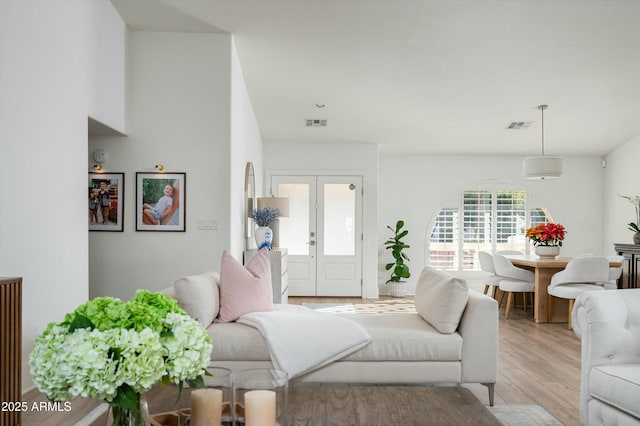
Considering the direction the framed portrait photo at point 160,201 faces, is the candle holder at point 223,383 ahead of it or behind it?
ahead

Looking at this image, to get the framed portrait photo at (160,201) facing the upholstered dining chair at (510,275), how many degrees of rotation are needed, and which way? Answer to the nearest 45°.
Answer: approximately 90° to its left

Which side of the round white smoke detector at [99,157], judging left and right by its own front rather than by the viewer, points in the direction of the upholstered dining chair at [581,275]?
left

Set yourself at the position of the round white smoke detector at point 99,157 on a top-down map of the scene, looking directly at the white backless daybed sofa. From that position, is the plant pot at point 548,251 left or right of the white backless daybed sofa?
left

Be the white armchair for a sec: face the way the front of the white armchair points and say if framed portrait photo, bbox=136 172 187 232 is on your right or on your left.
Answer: on your right

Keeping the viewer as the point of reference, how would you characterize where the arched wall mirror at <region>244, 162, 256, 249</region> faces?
facing to the right of the viewer

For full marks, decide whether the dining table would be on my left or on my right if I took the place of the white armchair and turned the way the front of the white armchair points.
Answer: on my right

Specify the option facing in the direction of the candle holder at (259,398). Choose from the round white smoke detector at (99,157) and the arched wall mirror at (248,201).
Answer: the round white smoke detector

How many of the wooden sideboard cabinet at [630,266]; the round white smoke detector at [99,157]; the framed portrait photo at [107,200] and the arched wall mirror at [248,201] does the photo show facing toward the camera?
2
